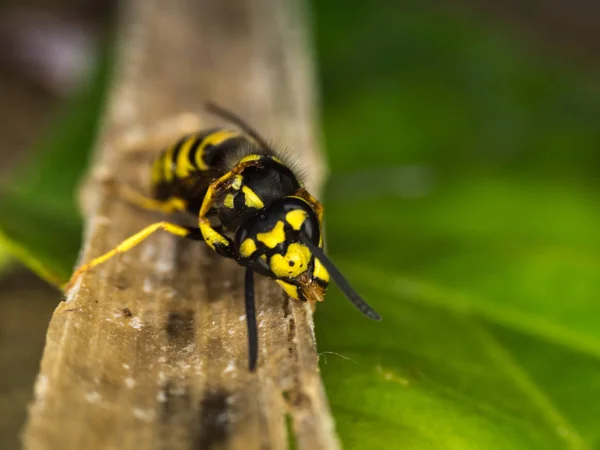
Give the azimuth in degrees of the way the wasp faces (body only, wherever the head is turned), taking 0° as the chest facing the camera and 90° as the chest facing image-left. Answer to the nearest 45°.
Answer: approximately 315°
